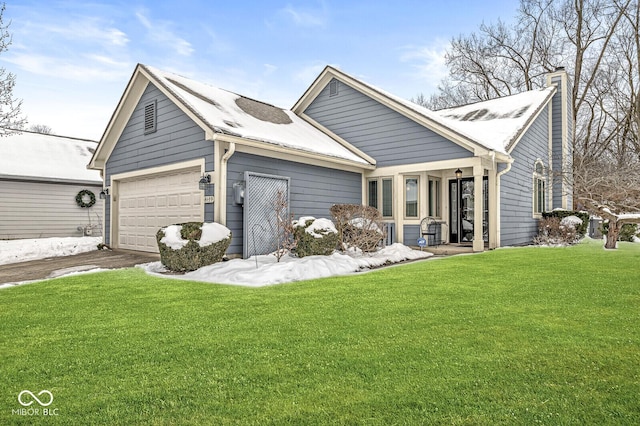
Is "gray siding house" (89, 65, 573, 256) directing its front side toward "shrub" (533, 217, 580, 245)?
no

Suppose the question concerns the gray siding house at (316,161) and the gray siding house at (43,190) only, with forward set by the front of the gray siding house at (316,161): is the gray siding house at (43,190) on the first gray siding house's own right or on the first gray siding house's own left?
on the first gray siding house's own right

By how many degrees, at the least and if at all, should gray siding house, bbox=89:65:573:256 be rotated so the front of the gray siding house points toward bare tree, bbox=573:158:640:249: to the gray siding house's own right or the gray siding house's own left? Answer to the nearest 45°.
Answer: approximately 135° to the gray siding house's own left

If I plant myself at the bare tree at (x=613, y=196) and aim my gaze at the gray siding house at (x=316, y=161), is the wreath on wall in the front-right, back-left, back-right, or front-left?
front-right

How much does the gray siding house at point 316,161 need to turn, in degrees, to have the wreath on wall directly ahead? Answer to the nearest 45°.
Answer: approximately 90° to its right

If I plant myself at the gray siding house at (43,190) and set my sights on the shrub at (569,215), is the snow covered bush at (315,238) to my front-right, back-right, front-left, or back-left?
front-right

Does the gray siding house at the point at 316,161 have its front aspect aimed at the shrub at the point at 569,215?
no

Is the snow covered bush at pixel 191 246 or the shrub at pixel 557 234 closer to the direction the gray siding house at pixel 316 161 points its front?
the snow covered bush

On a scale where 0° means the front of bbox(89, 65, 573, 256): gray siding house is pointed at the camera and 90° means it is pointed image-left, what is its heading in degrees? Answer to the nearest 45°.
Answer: approximately 45°

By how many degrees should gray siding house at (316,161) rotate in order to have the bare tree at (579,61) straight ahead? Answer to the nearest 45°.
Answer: approximately 180°

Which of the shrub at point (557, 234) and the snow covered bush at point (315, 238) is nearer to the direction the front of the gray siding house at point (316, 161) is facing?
the snow covered bush
